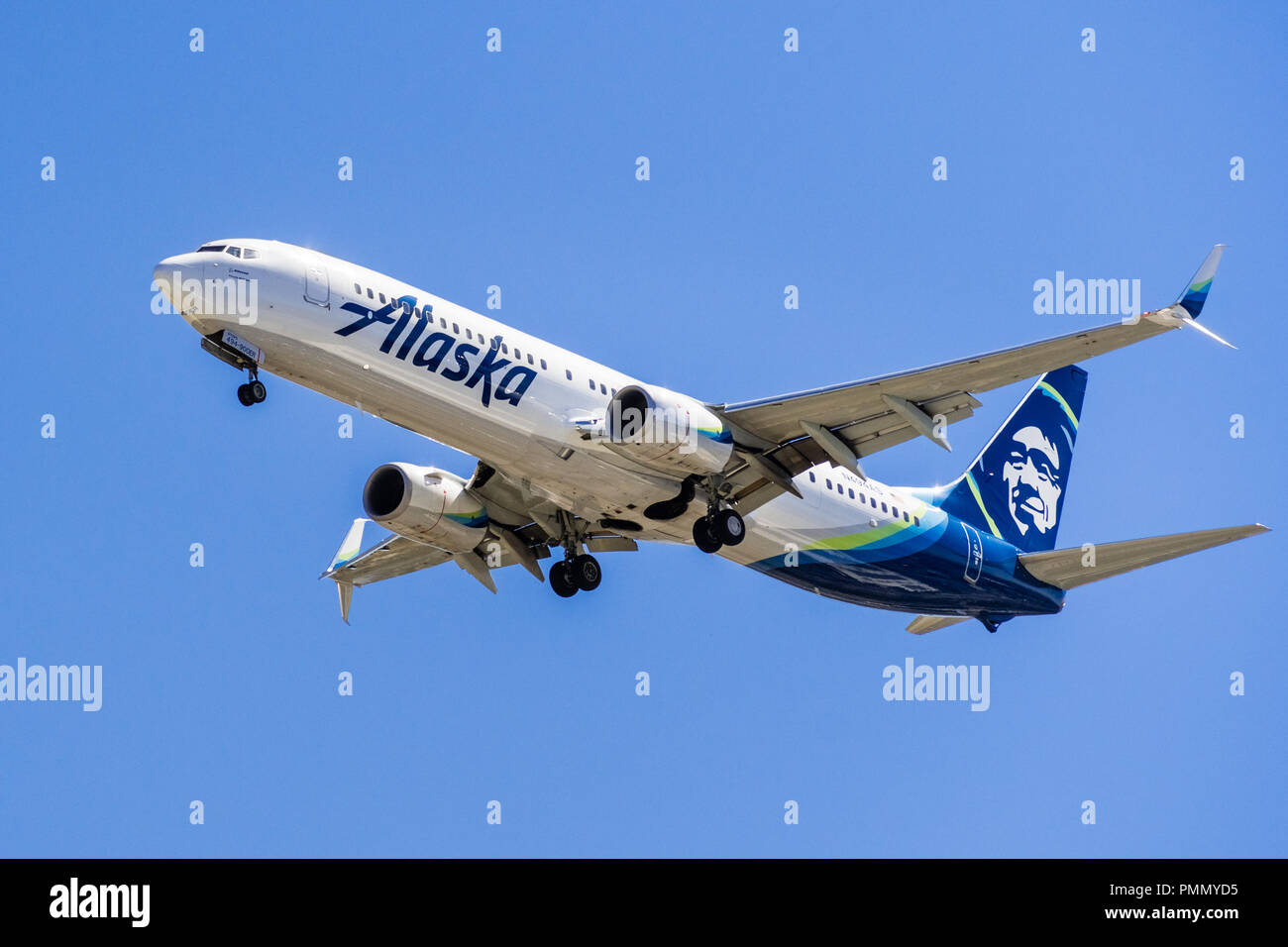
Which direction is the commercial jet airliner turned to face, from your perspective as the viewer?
facing the viewer and to the left of the viewer
